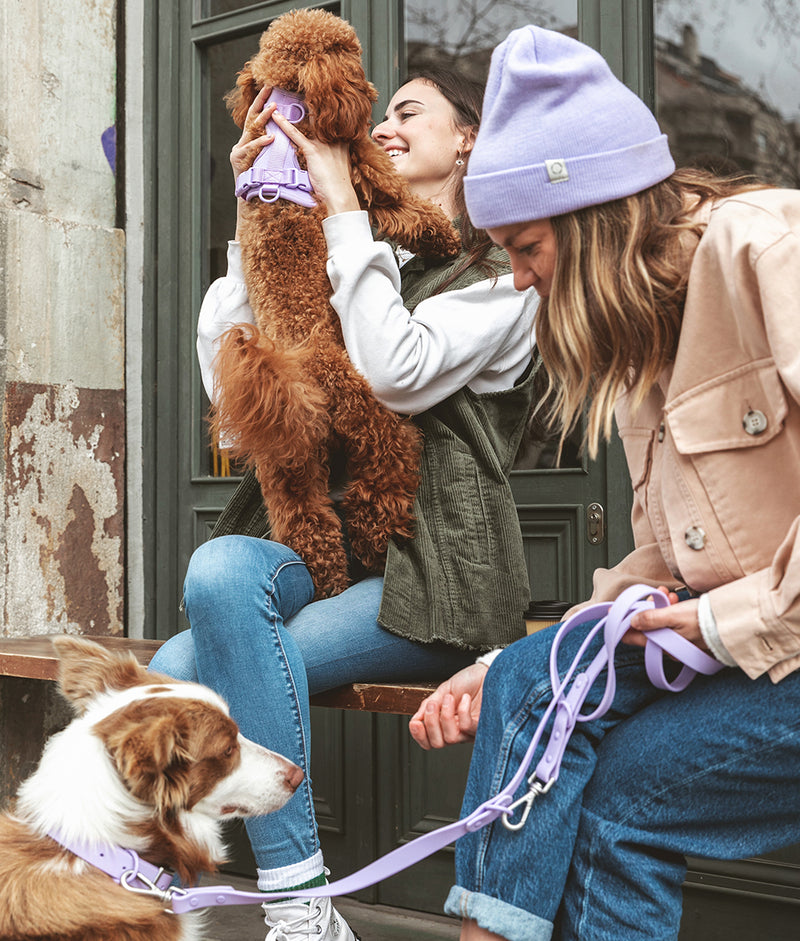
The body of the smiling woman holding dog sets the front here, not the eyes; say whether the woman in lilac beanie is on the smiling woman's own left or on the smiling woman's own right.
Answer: on the smiling woman's own left

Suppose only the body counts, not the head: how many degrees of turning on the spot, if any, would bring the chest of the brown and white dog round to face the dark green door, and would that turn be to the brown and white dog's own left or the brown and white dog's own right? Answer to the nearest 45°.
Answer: approximately 45° to the brown and white dog's own left

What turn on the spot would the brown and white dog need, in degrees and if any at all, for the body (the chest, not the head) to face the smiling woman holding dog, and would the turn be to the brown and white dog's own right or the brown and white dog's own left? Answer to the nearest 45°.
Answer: approximately 45° to the brown and white dog's own left

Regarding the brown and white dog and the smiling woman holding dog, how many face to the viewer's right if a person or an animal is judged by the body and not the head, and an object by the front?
1

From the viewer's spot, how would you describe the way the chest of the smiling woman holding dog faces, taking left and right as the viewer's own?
facing to the left of the viewer

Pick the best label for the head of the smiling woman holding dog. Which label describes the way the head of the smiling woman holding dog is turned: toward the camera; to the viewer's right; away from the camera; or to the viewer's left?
to the viewer's left

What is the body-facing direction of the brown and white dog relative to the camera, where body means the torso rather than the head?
to the viewer's right

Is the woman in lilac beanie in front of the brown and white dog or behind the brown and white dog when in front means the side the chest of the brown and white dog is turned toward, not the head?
in front

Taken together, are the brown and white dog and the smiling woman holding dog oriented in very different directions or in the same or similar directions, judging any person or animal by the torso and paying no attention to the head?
very different directions

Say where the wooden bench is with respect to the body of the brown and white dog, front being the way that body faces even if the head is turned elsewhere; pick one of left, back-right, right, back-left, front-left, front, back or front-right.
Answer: left

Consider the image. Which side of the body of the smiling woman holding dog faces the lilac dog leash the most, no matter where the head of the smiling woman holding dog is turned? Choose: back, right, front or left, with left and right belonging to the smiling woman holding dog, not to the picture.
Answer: left
